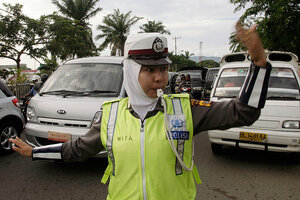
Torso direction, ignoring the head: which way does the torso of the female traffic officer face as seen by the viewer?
toward the camera

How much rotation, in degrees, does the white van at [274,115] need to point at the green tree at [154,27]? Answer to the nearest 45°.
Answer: approximately 135° to its right

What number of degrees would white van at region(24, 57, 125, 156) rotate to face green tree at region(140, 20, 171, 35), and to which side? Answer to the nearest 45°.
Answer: approximately 135° to its right

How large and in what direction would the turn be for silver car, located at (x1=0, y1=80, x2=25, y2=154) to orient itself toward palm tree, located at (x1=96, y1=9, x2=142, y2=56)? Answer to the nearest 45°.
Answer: approximately 135° to its right

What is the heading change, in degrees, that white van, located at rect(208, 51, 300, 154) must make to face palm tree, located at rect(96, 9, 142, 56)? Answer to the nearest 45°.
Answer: approximately 135° to its right

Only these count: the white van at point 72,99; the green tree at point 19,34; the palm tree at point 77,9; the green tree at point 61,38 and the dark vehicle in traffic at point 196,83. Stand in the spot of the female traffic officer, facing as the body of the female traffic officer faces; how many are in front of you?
0

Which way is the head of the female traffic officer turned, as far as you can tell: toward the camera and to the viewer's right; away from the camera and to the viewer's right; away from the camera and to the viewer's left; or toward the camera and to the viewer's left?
toward the camera and to the viewer's right

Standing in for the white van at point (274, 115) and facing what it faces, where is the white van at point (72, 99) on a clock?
the white van at point (72, 99) is roughly at 2 o'clock from the white van at point (274, 115).

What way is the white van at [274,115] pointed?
toward the camera

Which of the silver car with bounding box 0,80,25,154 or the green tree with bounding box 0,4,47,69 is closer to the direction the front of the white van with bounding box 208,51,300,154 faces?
the silver car

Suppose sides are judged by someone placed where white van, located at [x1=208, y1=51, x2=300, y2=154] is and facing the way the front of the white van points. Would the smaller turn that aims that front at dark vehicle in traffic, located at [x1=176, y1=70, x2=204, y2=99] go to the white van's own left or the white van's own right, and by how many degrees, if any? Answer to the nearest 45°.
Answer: approximately 180°

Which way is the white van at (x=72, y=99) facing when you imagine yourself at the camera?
facing the viewer and to the left of the viewer
